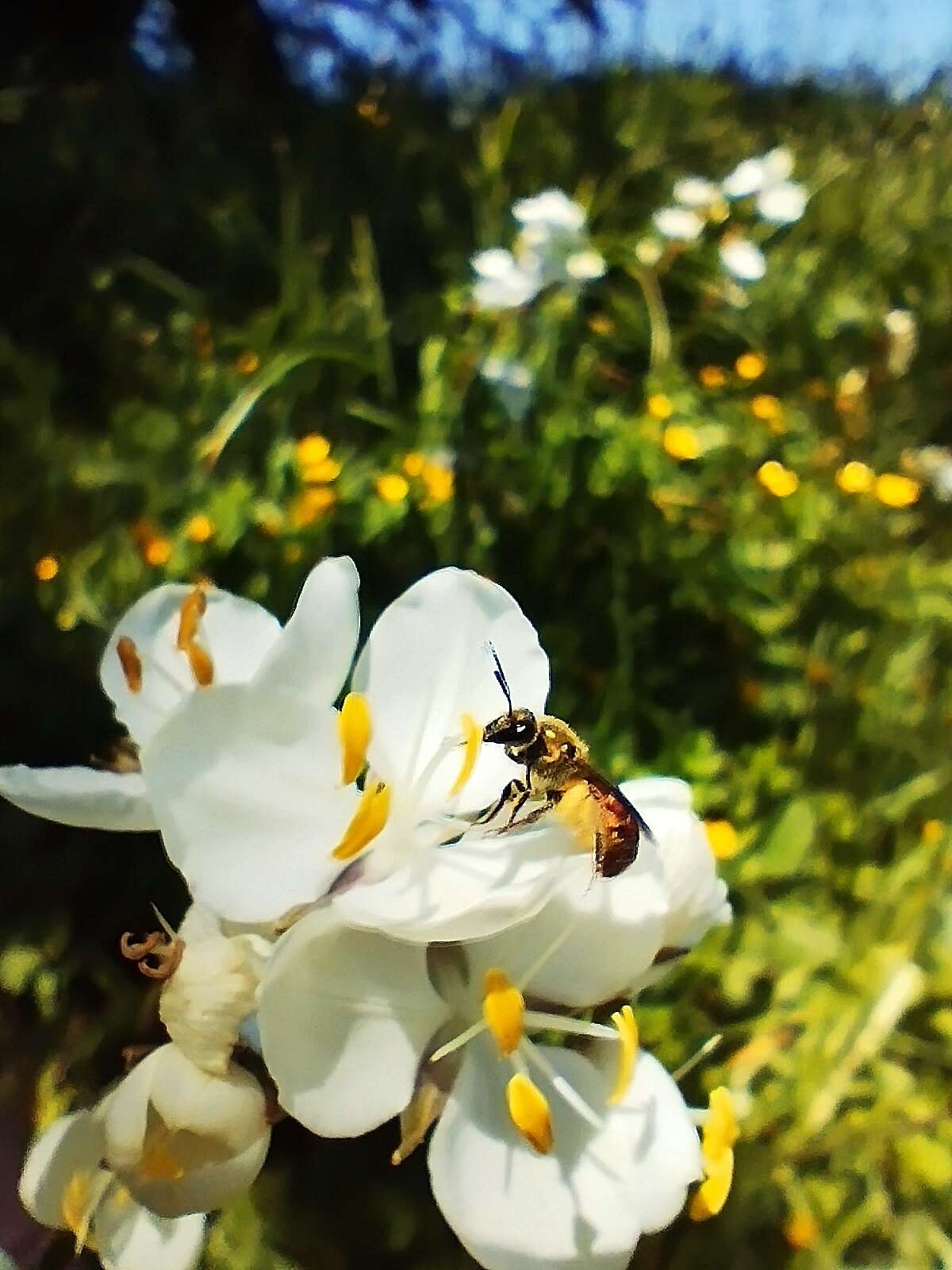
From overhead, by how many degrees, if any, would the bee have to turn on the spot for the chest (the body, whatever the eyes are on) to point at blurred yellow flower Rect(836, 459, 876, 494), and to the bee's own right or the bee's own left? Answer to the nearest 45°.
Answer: approximately 90° to the bee's own right

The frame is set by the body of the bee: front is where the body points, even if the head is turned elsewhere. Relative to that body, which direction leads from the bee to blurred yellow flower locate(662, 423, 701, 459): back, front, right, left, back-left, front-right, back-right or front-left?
right

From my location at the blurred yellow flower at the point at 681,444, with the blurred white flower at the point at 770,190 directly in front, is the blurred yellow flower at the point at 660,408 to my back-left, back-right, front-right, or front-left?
front-left

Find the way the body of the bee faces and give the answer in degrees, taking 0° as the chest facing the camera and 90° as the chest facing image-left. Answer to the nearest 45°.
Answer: approximately 90°

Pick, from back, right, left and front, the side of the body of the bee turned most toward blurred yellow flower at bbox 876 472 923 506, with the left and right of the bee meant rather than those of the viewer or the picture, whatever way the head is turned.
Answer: right

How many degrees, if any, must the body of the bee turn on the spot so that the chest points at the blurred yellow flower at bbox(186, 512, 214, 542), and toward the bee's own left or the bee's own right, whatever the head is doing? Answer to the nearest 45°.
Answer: approximately 45° to the bee's own right

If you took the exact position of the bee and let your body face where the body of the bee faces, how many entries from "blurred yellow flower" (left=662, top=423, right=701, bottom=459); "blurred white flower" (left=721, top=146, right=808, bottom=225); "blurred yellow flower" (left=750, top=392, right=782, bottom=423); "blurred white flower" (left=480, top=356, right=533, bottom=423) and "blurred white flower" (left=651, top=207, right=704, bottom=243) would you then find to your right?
5

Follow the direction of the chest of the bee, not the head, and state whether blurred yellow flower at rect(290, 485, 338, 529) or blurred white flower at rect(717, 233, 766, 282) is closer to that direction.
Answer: the blurred yellow flower

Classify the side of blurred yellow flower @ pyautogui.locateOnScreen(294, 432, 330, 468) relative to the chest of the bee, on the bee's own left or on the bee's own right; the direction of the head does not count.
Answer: on the bee's own right

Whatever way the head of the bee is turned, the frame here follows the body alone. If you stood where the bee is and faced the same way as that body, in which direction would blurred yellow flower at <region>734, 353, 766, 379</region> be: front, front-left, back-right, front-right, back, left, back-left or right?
right

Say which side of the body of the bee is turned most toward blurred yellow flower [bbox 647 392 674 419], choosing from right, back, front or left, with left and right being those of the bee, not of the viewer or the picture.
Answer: right

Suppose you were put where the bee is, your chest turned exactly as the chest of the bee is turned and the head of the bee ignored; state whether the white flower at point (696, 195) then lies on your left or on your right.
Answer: on your right

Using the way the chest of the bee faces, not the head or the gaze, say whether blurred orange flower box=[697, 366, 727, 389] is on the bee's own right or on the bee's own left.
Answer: on the bee's own right
